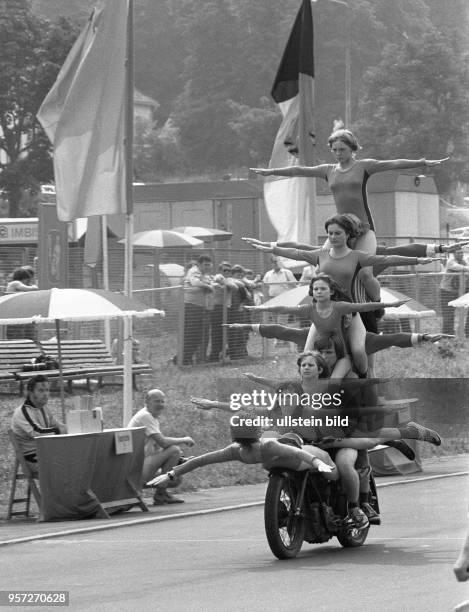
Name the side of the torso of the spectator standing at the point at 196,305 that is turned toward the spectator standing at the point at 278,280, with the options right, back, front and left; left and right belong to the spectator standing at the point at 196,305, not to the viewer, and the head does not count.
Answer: left

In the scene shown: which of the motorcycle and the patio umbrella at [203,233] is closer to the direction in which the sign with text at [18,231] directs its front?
the motorcycle

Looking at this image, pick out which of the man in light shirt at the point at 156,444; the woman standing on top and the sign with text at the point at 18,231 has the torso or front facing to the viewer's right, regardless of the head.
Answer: the man in light shirt

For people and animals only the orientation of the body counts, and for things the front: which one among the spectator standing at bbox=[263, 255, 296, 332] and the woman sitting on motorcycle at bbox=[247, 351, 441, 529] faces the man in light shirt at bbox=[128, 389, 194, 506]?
the spectator standing

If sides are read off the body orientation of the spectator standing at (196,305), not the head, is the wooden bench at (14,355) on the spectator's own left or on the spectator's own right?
on the spectator's own right

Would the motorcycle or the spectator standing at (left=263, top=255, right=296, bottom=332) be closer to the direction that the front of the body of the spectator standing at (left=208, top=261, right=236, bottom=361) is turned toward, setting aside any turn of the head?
the motorcycle

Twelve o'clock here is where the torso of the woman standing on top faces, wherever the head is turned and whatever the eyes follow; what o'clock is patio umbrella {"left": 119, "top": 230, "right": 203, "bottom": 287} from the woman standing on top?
The patio umbrella is roughly at 4 o'clock from the woman standing on top.

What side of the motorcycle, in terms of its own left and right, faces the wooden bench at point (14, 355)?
right

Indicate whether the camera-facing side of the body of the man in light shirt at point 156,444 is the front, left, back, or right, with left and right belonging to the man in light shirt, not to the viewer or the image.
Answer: right

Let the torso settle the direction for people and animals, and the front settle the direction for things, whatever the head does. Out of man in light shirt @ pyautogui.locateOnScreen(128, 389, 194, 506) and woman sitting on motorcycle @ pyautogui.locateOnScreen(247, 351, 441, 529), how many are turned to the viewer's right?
1

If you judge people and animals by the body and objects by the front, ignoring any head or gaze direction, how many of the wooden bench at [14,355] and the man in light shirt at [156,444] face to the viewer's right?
1

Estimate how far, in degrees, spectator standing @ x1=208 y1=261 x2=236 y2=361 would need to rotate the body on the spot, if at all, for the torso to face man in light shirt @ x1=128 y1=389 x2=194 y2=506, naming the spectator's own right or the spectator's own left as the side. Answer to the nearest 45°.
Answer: approximately 45° to the spectator's own right
